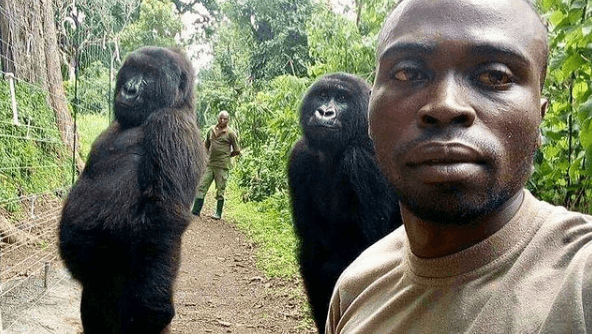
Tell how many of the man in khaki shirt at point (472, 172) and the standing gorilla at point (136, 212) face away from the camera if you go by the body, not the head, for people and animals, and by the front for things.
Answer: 0

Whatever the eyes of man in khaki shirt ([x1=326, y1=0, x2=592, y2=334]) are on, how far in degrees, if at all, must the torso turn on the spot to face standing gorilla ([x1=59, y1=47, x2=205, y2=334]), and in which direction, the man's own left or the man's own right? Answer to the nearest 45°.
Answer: approximately 135° to the man's own right

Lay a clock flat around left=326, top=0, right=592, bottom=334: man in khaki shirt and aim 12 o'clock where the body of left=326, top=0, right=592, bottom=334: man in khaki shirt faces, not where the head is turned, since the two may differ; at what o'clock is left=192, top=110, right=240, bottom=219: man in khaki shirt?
left=192, top=110, right=240, bottom=219: man in khaki shirt is roughly at 5 o'clock from left=326, top=0, right=592, bottom=334: man in khaki shirt.

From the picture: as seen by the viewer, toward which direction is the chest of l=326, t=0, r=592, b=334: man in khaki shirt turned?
toward the camera

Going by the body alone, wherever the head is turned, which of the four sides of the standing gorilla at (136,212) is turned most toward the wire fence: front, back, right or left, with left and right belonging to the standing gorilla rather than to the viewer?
right

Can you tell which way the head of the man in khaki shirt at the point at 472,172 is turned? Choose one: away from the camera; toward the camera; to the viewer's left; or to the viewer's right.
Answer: toward the camera

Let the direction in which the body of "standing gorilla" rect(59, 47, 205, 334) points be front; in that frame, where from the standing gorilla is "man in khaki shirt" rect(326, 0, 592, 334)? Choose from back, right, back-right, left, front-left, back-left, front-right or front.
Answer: front-left

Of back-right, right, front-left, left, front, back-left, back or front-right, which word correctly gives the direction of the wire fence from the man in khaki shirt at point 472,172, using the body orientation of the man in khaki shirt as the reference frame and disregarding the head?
back-right

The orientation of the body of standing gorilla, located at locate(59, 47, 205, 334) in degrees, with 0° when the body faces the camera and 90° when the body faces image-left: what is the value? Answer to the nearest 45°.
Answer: approximately 45°

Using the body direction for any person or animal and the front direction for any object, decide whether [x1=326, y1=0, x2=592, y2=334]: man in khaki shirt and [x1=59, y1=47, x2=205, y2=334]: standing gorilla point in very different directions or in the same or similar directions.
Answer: same or similar directions

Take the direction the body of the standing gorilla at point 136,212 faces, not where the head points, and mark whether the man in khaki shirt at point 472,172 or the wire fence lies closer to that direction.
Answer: the wire fence

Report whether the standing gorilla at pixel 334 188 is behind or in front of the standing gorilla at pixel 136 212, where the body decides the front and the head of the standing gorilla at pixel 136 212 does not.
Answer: behind
